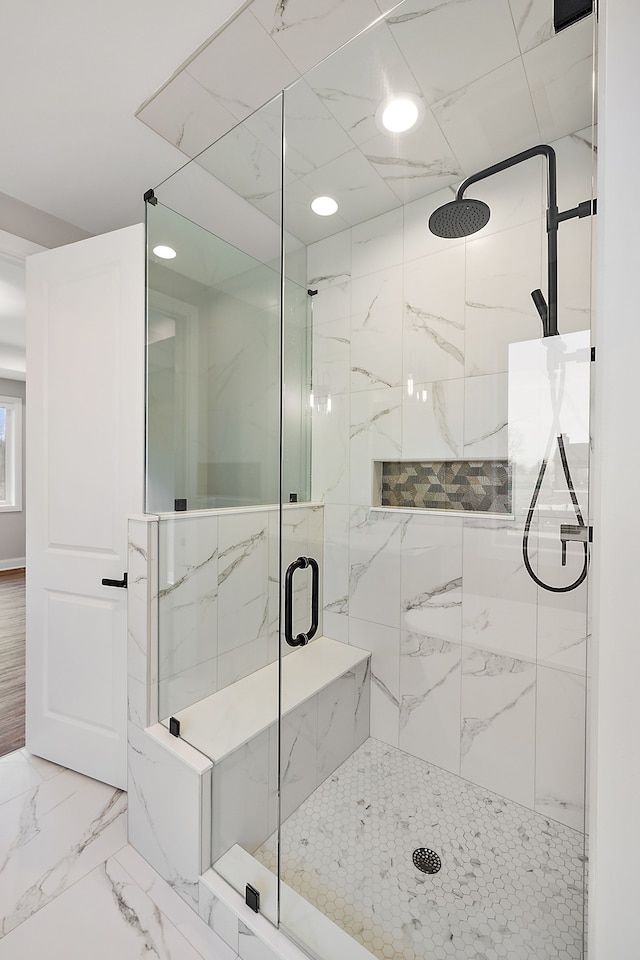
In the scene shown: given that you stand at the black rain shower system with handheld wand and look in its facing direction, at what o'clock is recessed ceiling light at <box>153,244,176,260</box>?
The recessed ceiling light is roughly at 12 o'clock from the black rain shower system with handheld wand.

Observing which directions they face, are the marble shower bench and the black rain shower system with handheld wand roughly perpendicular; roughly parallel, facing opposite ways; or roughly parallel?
roughly parallel, facing opposite ways

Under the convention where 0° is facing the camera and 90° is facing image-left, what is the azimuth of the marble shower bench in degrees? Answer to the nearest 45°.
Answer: approximately 315°

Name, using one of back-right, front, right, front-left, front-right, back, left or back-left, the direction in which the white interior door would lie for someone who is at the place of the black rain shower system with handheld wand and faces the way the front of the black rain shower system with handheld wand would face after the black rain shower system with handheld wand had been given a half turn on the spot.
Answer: back

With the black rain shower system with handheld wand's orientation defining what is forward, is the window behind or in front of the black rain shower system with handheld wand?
in front

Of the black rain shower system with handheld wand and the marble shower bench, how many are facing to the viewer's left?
1

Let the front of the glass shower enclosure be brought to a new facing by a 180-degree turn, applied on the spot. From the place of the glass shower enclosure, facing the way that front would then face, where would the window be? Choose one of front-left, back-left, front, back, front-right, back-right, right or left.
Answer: left

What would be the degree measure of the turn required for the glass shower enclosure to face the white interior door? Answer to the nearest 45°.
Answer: approximately 45° to its right

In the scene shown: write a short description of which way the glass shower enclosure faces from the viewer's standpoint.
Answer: facing the viewer and to the left of the viewer

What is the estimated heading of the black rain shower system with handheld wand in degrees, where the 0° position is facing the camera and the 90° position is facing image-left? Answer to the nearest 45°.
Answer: approximately 90°

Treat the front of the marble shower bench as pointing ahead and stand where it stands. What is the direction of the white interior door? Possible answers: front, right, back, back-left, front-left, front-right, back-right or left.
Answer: back
